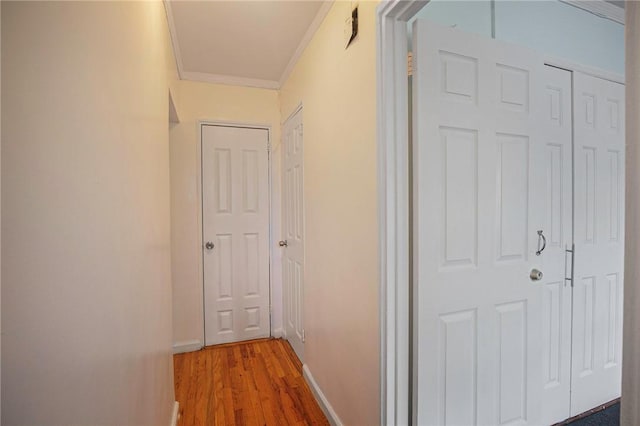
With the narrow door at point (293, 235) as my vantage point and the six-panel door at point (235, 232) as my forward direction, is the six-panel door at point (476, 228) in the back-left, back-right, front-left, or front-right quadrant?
back-left

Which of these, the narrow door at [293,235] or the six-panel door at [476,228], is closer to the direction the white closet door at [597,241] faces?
the six-panel door

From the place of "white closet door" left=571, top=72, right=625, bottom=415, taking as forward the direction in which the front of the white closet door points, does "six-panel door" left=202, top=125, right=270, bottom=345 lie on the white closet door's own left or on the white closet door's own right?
on the white closet door's own right

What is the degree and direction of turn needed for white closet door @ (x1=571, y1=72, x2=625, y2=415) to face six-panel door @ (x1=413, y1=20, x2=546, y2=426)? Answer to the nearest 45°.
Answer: approximately 45° to its right

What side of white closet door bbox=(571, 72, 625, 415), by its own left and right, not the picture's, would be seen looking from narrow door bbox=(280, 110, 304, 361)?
right

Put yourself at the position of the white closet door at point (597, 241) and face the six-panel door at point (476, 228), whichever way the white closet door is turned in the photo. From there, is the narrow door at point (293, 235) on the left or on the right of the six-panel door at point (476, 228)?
right

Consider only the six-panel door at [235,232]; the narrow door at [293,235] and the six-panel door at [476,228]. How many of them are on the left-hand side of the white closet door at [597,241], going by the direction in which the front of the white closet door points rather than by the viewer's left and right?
0
